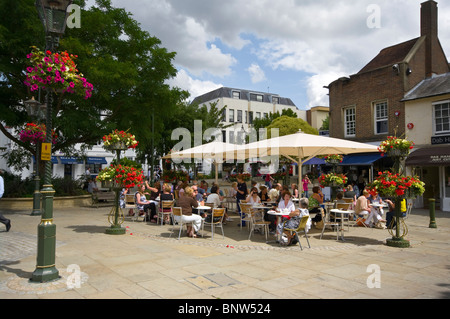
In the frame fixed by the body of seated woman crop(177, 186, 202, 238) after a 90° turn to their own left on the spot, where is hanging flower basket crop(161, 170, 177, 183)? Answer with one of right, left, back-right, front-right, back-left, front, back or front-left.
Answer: front-right

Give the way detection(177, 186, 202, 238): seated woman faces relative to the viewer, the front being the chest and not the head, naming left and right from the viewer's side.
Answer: facing away from the viewer and to the right of the viewer

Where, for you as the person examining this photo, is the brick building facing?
facing the viewer and to the left of the viewer

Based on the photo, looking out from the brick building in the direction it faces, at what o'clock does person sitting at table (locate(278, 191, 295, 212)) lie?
The person sitting at table is roughly at 11 o'clock from the brick building.

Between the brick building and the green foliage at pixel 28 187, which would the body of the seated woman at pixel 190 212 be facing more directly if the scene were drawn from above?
the brick building

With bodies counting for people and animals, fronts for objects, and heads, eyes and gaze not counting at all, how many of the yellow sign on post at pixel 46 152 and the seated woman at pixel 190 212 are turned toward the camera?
1

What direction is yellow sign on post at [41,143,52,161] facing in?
toward the camera

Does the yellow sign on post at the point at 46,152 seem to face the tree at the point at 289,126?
no
